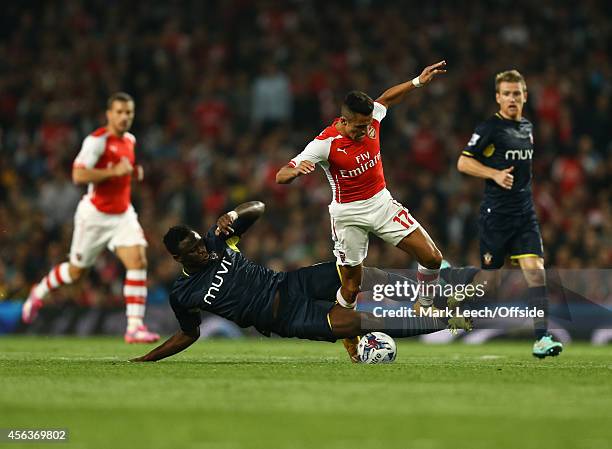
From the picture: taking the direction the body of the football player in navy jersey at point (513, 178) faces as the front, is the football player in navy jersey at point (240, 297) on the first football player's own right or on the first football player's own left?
on the first football player's own right

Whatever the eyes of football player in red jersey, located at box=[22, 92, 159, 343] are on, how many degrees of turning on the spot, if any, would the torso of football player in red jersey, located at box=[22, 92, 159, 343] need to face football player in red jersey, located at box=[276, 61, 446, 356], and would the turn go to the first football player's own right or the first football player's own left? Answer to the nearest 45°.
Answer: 0° — they already face them

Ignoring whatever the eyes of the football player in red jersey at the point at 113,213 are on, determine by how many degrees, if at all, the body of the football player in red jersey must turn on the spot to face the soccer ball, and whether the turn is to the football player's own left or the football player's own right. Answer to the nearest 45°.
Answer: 0° — they already face it

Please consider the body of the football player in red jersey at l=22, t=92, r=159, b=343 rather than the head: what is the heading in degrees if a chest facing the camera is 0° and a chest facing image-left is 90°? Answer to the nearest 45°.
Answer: approximately 315°

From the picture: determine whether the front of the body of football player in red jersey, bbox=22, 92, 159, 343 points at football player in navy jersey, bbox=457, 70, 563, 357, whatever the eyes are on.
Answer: yes

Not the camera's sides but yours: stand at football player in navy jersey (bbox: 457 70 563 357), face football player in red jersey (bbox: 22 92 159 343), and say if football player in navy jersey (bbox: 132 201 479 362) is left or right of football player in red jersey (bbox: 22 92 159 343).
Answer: left
